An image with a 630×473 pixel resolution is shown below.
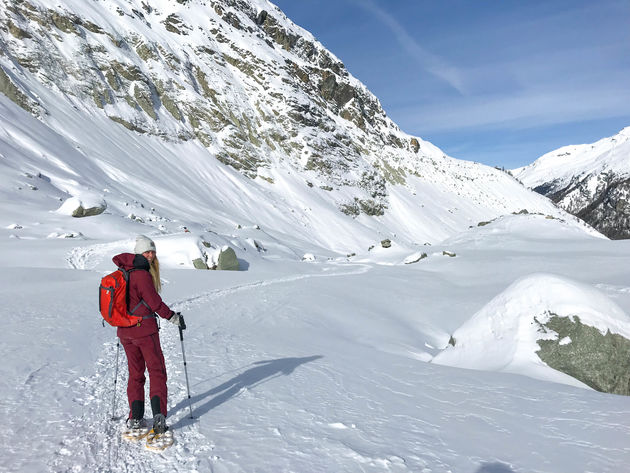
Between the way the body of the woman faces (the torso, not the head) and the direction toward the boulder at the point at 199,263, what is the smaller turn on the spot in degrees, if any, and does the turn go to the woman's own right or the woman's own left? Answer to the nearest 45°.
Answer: approximately 45° to the woman's own left

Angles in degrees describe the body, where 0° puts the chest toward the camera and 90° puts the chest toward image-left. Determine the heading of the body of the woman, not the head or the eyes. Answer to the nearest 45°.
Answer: approximately 225°

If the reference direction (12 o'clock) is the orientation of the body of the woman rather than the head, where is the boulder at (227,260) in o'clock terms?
The boulder is roughly at 11 o'clock from the woman.
